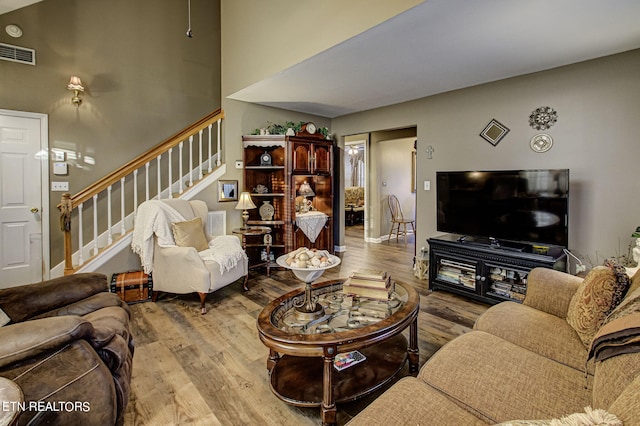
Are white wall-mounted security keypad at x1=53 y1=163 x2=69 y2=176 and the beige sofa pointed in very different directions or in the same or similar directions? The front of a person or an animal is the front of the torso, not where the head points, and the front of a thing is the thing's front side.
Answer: very different directions

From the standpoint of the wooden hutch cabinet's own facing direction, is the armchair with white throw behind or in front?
in front

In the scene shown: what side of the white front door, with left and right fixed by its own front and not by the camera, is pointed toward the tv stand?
front

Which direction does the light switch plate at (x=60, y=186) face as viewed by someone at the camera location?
facing the viewer

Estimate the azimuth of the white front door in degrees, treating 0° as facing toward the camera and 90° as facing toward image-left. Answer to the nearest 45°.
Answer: approximately 315°

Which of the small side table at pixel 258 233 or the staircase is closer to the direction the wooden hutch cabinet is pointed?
the small side table

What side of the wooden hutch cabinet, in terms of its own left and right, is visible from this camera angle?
front

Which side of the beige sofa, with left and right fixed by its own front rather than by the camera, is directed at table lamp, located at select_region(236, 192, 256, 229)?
front

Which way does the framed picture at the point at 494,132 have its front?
toward the camera
